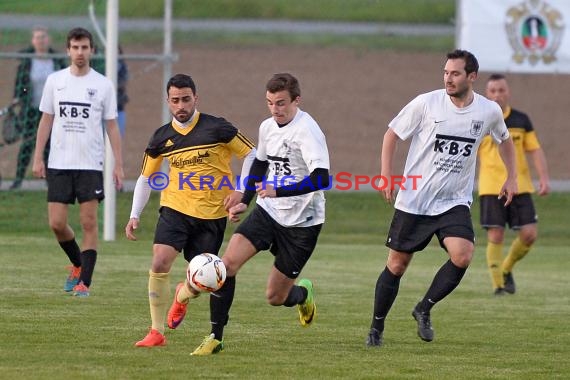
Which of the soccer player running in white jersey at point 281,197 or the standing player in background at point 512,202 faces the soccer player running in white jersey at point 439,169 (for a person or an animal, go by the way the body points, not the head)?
the standing player in background

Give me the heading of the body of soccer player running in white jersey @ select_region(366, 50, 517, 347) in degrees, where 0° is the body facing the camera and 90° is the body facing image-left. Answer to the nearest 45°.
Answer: approximately 0°

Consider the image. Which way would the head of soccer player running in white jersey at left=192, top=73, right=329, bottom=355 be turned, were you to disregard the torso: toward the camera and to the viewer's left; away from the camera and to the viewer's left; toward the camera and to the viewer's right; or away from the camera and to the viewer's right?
toward the camera and to the viewer's left

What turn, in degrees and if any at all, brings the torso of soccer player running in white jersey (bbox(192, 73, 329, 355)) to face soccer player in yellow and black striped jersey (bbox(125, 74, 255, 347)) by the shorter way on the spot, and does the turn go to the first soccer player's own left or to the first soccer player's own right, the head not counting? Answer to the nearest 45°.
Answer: approximately 45° to the first soccer player's own right

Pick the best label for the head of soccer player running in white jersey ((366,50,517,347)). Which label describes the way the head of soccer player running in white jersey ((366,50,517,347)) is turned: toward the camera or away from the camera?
toward the camera

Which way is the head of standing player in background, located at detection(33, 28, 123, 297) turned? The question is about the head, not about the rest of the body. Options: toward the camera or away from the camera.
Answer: toward the camera

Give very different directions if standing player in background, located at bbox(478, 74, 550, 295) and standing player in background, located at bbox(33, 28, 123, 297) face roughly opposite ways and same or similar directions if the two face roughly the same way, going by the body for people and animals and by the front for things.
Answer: same or similar directions

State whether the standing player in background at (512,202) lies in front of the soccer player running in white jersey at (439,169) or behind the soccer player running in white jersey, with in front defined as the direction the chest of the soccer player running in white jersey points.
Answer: behind

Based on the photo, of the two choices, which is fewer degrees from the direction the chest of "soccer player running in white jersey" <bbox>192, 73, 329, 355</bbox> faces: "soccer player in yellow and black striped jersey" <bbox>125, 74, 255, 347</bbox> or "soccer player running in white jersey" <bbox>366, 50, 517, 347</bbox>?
the soccer player in yellow and black striped jersey

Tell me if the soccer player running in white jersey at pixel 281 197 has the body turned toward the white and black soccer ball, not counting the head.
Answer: yes

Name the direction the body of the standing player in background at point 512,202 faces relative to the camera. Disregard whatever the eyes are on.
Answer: toward the camera

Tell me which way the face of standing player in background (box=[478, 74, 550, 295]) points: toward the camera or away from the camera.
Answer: toward the camera

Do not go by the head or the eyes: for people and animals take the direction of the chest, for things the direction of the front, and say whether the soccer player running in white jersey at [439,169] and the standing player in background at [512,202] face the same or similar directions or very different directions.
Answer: same or similar directions

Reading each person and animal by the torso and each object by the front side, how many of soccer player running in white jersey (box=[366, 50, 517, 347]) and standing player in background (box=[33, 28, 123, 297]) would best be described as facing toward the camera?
2

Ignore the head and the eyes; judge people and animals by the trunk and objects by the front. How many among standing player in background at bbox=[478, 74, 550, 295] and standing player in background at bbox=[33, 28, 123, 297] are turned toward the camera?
2

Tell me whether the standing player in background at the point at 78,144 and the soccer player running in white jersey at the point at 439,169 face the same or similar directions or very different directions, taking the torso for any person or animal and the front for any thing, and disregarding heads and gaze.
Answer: same or similar directions

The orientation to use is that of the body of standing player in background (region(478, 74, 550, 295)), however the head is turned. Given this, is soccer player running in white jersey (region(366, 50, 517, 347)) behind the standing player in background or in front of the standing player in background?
in front

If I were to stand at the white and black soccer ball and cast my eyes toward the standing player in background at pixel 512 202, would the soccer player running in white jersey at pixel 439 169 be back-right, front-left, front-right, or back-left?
front-right
